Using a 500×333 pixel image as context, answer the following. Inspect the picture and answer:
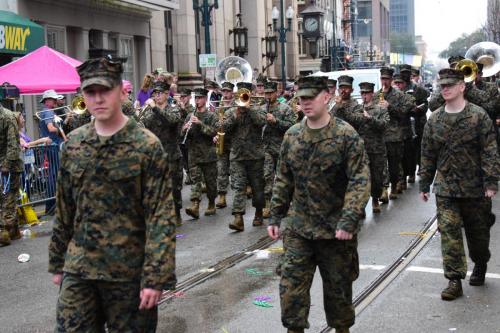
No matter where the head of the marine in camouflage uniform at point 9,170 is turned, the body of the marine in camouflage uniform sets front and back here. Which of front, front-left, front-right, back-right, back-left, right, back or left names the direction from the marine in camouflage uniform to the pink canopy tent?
back

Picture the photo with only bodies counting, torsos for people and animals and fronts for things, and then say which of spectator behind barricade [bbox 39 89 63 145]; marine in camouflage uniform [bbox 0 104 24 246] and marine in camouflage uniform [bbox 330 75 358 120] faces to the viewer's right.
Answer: the spectator behind barricade

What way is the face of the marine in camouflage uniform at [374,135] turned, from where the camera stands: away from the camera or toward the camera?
toward the camera

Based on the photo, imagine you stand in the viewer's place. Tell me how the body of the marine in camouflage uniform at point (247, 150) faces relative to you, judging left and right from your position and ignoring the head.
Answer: facing the viewer

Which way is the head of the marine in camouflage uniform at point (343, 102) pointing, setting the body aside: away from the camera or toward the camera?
toward the camera

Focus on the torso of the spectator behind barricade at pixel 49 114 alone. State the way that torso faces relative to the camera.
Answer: to the viewer's right

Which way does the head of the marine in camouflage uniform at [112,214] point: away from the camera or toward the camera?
toward the camera

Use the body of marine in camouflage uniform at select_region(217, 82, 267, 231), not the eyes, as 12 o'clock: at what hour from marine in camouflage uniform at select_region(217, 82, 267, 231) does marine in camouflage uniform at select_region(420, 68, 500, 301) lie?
marine in camouflage uniform at select_region(420, 68, 500, 301) is roughly at 11 o'clock from marine in camouflage uniform at select_region(217, 82, 267, 231).

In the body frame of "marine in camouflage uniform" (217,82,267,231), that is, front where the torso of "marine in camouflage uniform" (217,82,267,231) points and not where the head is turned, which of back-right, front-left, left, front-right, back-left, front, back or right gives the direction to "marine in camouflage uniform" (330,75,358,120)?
left

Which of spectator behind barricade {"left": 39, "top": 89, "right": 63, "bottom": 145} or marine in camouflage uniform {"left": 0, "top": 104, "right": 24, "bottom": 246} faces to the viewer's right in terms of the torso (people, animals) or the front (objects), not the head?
the spectator behind barricade

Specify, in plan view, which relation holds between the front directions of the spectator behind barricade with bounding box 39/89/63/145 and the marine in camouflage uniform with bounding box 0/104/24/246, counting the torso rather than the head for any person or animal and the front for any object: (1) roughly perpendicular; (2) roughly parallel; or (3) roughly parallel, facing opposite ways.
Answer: roughly perpendicular

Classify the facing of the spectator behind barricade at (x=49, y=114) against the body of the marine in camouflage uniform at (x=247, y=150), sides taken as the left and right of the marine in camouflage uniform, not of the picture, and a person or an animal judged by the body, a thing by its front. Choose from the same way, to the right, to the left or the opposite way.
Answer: to the left

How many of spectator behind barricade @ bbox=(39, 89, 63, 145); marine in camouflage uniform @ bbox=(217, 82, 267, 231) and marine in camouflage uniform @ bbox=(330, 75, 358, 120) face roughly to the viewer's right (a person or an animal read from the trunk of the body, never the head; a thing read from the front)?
1

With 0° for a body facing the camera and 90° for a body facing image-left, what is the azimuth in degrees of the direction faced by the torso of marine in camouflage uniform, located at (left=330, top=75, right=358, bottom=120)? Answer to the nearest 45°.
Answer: approximately 45°

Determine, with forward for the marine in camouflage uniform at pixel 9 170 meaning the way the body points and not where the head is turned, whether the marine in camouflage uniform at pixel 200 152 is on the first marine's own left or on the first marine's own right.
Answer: on the first marine's own left

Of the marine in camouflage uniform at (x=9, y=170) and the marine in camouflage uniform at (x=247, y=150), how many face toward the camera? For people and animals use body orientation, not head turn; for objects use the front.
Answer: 2

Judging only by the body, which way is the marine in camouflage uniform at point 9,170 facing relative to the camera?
toward the camera
